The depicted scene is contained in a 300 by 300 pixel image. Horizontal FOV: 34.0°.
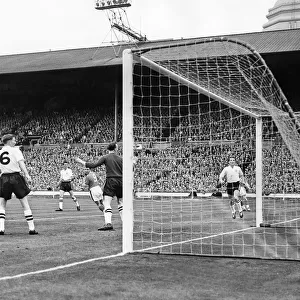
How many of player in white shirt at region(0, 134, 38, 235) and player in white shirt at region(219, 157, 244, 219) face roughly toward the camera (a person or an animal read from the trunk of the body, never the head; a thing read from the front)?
1

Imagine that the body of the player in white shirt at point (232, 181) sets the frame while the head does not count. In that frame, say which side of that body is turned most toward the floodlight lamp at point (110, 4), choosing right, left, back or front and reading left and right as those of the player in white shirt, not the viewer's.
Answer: back

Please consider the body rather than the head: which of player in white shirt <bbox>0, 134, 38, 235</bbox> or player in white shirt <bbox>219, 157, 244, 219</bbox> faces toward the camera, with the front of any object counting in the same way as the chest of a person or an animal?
player in white shirt <bbox>219, 157, 244, 219</bbox>

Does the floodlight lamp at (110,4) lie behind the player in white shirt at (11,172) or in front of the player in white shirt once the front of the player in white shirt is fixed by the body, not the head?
in front

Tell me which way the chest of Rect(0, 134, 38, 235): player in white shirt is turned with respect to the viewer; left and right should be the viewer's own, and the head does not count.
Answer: facing away from the viewer and to the right of the viewer

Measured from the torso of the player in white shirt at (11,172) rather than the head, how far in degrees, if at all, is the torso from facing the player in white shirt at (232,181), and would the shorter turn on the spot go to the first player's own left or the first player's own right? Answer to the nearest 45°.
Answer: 0° — they already face them

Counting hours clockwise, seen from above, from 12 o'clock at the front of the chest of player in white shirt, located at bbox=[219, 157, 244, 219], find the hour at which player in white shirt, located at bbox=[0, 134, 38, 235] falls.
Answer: player in white shirt, located at bbox=[0, 134, 38, 235] is roughly at 1 o'clock from player in white shirt, located at bbox=[219, 157, 244, 219].

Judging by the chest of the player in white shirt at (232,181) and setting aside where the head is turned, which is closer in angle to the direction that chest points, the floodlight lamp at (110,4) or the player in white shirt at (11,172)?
the player in white shirt

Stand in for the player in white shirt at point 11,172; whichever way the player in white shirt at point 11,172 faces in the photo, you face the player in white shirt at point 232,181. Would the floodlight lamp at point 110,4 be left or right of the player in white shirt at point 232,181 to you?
left

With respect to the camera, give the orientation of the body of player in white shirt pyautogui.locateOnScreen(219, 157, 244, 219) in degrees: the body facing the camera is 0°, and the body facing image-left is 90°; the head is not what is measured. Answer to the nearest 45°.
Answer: approximately 0°

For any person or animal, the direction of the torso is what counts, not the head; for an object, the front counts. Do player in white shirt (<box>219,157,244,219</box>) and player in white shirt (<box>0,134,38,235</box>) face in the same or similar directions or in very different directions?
very different directions
